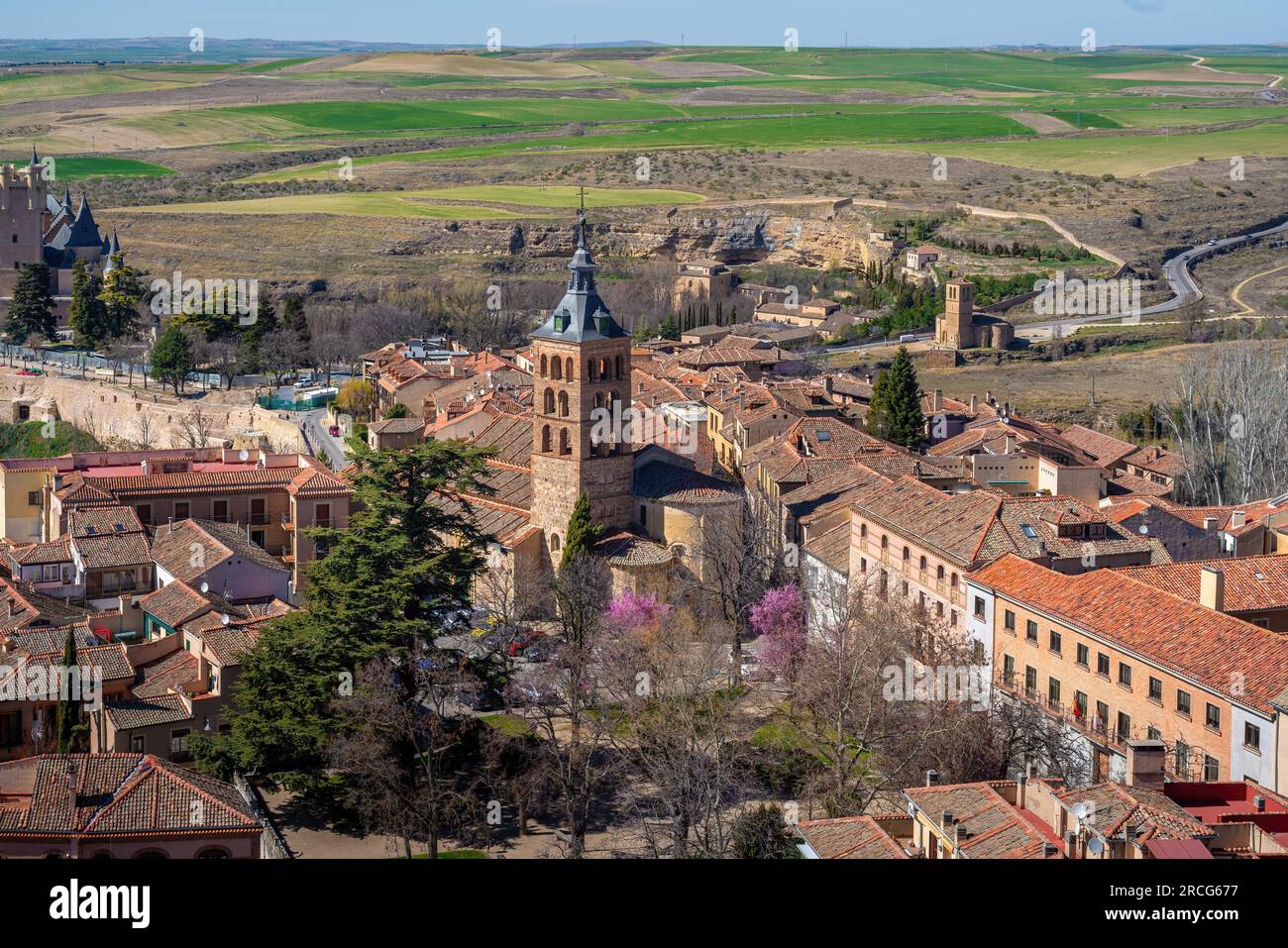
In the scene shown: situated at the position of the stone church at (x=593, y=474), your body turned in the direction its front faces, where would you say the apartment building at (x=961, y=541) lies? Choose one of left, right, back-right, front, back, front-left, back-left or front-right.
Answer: back

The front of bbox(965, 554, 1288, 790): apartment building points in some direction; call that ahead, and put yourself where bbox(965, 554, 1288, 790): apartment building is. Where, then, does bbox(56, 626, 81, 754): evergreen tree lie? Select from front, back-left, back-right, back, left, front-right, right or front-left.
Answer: front-right

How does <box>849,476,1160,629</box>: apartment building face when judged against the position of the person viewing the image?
facing the viewer and to the left of the viewer

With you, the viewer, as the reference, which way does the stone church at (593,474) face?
facing away from the viewer and to the left of the viewer

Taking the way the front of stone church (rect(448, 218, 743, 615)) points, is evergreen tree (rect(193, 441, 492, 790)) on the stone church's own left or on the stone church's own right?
on the stone church's own left

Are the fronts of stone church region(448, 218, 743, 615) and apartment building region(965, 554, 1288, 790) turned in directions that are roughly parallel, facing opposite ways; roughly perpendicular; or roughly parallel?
roughly perpendicular

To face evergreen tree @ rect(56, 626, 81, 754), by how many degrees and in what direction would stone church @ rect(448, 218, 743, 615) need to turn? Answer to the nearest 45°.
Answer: approximately 90° to its left

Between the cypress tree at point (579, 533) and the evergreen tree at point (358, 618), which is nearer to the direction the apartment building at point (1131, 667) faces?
the evergreen tree
